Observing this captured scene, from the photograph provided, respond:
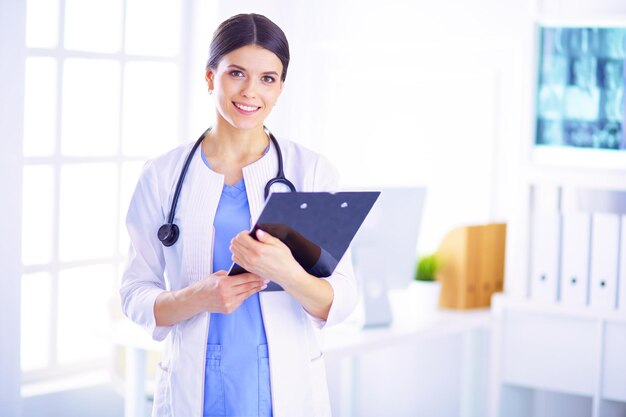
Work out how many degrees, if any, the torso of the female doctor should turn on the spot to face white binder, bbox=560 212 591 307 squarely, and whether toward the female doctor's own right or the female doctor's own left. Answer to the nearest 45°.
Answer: approximately 135° to the female doctor's own left

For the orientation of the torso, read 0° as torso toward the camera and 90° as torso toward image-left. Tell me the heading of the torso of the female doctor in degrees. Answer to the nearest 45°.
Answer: approximately 0°

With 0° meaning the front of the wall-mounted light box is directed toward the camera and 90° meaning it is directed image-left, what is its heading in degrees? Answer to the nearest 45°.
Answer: approximately 45°

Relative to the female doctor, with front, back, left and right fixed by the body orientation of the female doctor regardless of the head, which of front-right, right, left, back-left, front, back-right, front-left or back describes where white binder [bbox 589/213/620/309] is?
back-left
